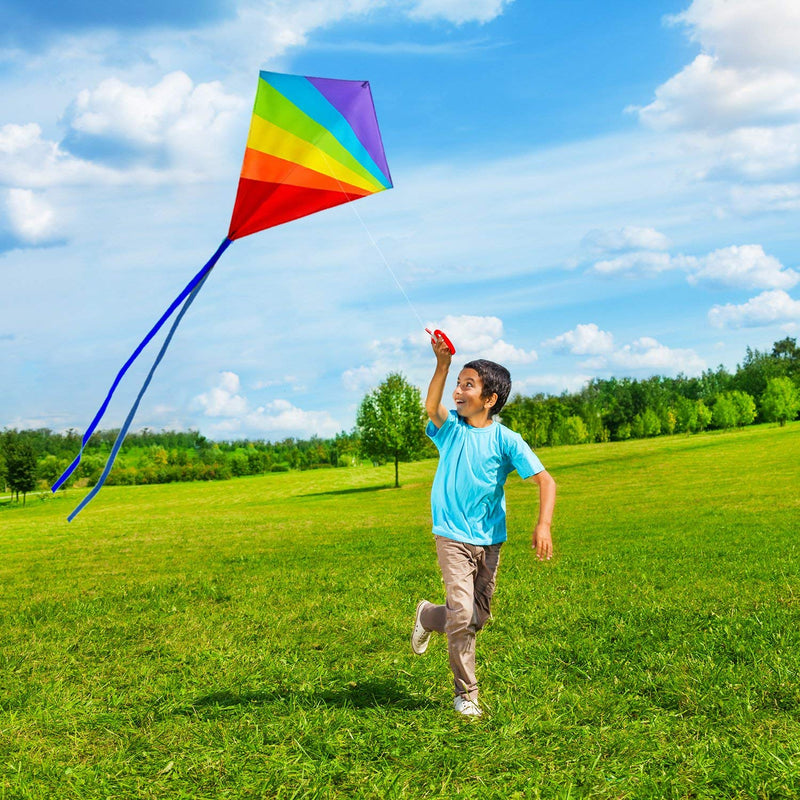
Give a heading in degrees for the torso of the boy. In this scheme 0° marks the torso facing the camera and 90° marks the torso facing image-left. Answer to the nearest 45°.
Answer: approximately 0°

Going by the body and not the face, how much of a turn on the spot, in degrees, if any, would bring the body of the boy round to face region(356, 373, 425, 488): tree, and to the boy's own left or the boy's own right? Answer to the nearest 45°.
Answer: approximately 180°

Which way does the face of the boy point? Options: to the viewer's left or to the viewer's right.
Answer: to the viewer's left
